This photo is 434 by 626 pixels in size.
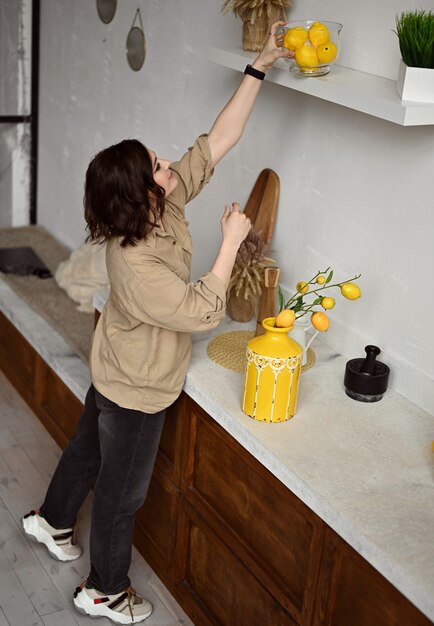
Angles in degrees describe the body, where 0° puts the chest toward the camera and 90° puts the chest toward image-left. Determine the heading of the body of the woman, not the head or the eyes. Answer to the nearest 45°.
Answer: approximately 270°

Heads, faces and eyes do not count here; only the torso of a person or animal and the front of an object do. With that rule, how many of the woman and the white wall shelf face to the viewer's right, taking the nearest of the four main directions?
1

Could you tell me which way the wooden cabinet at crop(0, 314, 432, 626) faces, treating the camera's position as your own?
facing the viewer and to the left of the viewer

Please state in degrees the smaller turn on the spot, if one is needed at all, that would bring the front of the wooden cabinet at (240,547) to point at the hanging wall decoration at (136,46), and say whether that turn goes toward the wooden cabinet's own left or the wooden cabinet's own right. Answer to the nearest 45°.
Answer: approximately 135° to the wooden cabinet's own right

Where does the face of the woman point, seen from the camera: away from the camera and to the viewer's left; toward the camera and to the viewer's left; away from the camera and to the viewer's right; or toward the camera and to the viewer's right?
away from the camera and to the viewer's right
